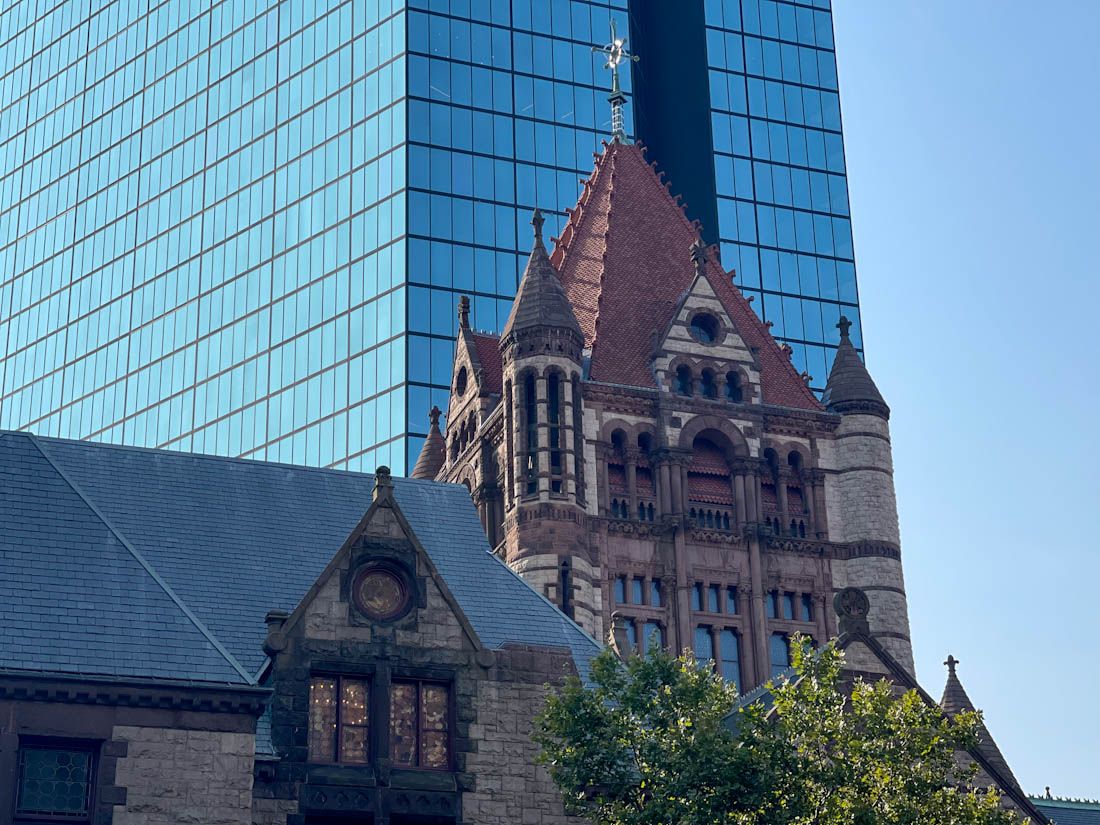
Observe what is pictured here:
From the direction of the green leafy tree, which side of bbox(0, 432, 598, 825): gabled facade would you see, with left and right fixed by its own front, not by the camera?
left

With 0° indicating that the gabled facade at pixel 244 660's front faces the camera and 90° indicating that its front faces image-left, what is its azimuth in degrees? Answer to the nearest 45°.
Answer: approximately 0°
